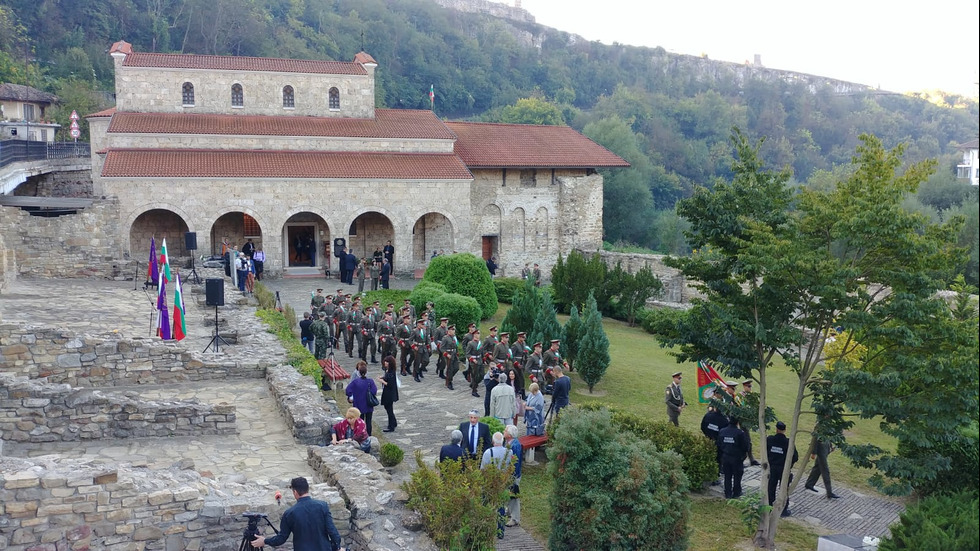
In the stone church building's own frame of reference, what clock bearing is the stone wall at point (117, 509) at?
The stone wall is roughly at 12 o'clock from the stone church building.

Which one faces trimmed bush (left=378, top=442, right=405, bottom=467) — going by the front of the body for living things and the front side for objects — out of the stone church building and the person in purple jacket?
the stone church building

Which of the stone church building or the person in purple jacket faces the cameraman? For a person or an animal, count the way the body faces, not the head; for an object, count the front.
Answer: the stone church building

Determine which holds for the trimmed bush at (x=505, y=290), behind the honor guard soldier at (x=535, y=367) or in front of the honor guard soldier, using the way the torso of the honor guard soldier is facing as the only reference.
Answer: behind

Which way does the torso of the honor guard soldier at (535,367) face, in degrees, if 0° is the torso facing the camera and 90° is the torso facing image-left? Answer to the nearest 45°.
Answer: approximately 315°

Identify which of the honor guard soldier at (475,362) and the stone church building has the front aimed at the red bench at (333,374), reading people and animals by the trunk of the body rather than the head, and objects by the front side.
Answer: the stone church building

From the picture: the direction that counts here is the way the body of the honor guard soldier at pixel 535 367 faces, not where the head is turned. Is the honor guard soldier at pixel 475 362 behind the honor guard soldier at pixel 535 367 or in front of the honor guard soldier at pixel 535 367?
behind

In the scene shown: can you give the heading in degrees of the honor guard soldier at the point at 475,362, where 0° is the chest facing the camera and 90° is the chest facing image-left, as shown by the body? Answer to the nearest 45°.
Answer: approximately 315°

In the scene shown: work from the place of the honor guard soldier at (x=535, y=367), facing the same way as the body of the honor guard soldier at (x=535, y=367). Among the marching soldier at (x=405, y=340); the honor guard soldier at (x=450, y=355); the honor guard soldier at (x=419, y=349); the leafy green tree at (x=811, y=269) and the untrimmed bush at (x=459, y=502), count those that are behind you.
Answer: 3

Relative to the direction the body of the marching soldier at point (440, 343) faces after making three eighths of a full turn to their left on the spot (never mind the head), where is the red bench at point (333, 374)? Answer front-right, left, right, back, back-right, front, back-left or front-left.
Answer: back-left

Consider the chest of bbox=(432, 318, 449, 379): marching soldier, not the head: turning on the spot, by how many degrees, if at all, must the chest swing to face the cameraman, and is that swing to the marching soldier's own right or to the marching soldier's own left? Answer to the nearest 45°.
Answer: approximately 45° to the marching soldier's own right

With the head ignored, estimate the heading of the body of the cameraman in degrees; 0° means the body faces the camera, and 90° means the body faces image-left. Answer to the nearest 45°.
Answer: approximately 135°
